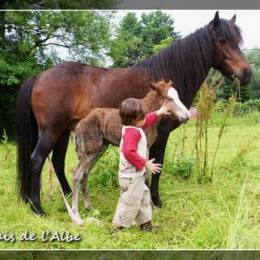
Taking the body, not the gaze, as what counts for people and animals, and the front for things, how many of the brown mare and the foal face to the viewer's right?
2

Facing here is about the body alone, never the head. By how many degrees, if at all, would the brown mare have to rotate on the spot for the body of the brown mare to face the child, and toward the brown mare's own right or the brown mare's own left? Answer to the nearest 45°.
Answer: approximately 90° to the brown mare's own right

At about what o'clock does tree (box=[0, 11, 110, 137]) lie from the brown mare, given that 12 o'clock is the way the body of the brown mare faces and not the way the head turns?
The tree is roughly at 8 o'clock from the brown mare.

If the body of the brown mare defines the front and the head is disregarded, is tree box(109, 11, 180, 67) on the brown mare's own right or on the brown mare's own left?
on the brown mare's own left

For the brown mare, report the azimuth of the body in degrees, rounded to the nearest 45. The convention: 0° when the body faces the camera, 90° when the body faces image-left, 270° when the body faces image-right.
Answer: approximately 270°

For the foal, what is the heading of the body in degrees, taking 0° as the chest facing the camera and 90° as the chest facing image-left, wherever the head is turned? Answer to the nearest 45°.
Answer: approximately 270°

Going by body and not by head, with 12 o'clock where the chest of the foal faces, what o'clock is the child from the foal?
The child is roughly at 2 o'clock from the foal.

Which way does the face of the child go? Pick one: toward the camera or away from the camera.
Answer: away from the camera

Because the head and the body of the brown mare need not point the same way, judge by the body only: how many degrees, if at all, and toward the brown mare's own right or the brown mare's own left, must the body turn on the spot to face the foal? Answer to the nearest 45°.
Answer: approximately 90° to the brown mare's own right
